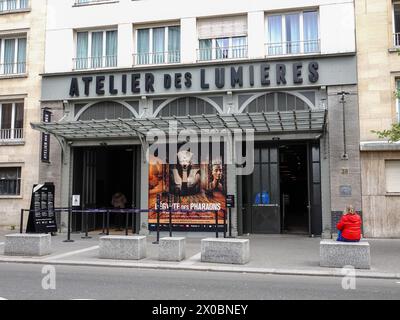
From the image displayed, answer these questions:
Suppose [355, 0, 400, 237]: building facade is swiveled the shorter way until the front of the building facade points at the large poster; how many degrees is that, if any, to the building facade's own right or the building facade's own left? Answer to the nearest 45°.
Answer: approximately 90° to the building facade's own right

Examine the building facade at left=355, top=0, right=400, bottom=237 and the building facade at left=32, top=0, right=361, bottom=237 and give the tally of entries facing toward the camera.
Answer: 2

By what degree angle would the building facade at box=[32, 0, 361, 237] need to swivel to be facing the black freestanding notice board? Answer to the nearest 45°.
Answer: approximately 90° to its right

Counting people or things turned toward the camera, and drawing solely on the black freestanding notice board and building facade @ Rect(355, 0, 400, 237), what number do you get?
2

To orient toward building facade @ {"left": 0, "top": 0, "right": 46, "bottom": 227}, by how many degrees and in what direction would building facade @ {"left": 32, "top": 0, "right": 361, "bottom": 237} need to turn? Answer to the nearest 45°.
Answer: approximately 90° to its right

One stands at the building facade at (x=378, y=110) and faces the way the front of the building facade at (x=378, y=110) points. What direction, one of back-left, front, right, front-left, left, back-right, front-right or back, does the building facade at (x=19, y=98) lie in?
right

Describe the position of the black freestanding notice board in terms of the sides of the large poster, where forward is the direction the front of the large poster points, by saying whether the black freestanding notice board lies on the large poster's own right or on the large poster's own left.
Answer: on the large poster's own right
